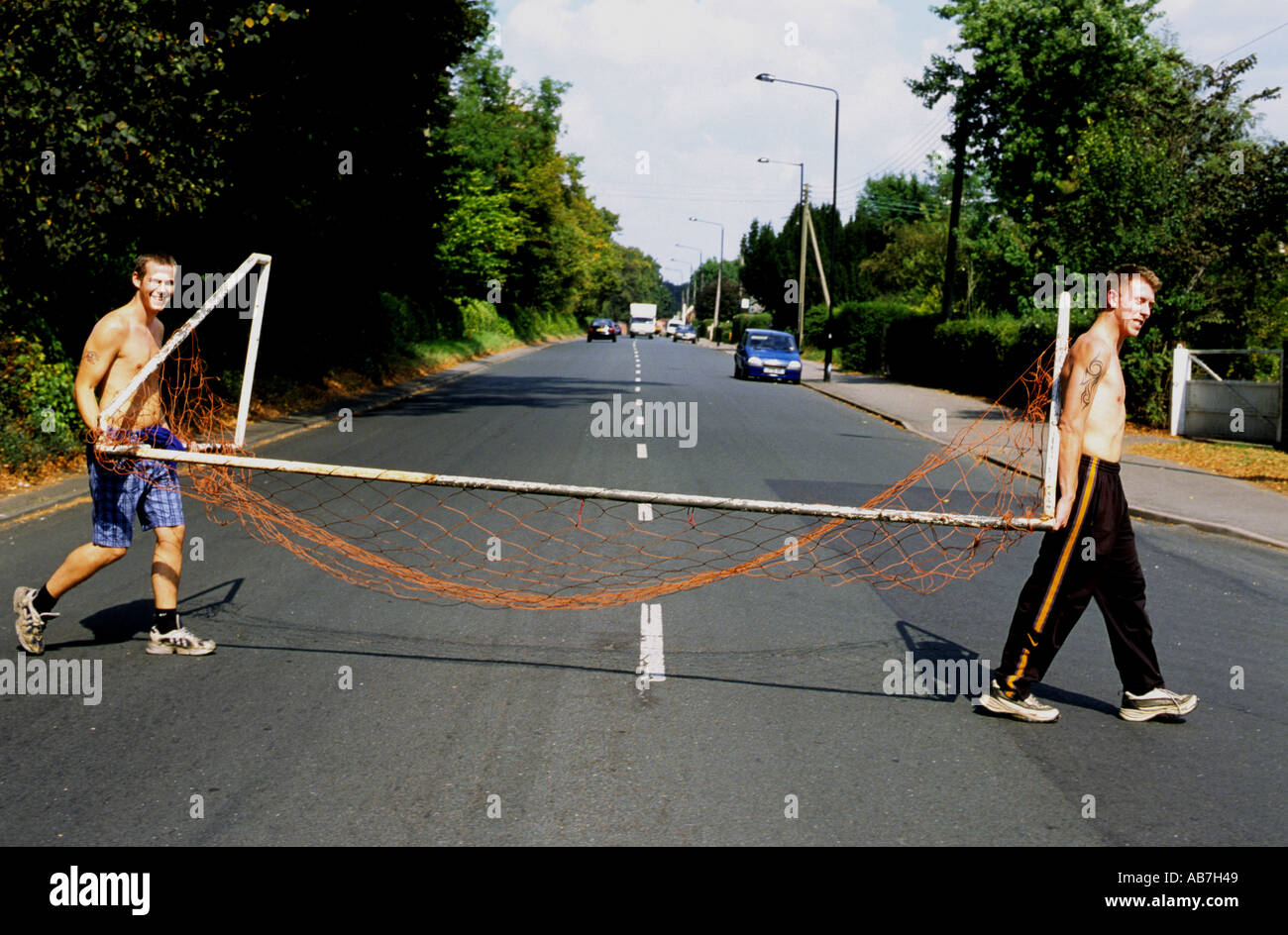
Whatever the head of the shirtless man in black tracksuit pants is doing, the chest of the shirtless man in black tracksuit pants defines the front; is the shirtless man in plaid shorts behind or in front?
behind

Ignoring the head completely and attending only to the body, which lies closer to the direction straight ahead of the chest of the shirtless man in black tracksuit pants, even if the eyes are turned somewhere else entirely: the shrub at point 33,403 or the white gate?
the white gate

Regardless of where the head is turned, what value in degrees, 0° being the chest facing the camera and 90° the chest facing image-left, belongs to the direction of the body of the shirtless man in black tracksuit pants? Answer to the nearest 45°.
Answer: approximately 270°

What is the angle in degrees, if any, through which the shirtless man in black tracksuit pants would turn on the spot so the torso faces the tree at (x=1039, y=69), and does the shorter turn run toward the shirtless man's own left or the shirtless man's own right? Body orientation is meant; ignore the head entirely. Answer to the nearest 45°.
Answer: approximately 90° to the shirtless man's own left

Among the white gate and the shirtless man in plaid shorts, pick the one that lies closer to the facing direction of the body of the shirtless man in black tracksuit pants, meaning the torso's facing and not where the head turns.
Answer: the white gate

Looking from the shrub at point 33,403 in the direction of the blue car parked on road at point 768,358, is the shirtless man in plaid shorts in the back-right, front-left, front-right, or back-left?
back-right

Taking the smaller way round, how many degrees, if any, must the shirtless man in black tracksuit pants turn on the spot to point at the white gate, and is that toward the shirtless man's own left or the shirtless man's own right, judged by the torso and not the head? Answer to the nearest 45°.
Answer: approximately 90° to the shirtless man's own left

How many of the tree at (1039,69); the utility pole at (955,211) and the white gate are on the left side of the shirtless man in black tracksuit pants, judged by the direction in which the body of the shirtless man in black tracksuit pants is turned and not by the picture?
3

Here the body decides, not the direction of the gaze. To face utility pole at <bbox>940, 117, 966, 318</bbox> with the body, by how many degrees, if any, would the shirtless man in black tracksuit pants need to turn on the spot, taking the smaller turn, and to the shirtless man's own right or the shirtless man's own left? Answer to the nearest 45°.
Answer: approximately 90° to the shirtless man's own left

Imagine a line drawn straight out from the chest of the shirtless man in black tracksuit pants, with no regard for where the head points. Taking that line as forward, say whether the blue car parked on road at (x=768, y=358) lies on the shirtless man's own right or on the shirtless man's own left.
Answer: on the shirtless man's own left
